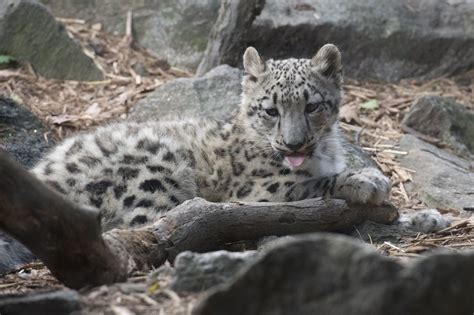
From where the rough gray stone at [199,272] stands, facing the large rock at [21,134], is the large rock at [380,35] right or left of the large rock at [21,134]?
right

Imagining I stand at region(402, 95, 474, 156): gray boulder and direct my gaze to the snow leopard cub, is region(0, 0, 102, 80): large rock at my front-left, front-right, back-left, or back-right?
front-right

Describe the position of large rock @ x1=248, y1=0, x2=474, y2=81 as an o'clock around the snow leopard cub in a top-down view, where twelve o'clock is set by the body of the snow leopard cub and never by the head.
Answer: The large rock is roughly at 10 o'clock from the snow leopard cub.

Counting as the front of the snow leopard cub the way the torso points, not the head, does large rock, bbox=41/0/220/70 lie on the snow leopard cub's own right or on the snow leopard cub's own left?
on the snow leopard cub's own left

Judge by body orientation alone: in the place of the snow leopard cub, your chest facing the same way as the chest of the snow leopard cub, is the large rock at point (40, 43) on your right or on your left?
on your left

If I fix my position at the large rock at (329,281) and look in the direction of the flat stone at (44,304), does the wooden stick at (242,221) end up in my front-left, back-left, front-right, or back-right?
front-right

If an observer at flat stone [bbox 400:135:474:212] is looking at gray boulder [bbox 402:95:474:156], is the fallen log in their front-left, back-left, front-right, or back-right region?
back-left

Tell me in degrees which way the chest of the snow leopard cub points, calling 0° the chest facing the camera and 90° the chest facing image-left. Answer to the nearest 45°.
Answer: approximately 270°

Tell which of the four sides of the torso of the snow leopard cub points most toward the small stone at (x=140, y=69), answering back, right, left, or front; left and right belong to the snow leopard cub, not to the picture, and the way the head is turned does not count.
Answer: left

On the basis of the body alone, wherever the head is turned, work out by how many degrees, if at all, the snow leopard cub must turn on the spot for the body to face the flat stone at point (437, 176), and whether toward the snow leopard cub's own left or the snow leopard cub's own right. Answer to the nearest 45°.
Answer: approximately 45° to the snow leopard cub's own left

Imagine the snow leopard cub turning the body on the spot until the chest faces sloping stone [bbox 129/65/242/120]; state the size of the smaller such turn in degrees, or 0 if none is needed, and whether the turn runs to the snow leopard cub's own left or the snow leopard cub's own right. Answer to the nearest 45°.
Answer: approximately 90° to the snow leopard cub's own left

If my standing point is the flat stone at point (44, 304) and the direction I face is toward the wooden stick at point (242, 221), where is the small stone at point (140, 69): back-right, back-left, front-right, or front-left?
front-left

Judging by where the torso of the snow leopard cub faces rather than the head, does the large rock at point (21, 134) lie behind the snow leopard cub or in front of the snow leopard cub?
behind

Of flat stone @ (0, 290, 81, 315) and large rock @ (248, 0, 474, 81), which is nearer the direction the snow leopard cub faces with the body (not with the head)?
the large rock
